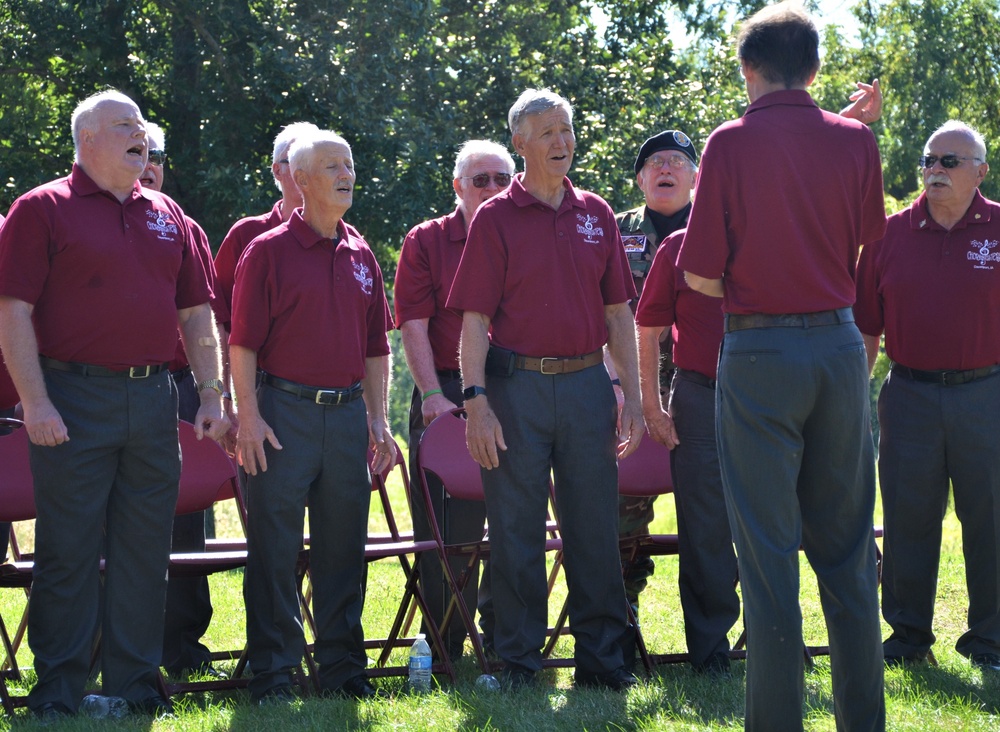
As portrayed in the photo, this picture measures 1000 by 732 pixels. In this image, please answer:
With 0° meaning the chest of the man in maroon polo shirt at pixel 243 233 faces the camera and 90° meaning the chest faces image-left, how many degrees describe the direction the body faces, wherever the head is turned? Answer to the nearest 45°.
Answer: approximately 315°

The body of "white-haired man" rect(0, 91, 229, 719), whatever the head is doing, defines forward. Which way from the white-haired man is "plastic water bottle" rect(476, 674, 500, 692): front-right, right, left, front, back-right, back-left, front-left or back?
front-left

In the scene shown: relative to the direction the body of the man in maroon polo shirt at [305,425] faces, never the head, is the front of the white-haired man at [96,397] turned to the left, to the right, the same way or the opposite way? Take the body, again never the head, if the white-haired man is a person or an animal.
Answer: the same way

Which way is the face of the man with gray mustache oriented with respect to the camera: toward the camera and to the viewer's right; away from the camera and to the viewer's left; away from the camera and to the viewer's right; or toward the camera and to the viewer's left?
toward the camera and to the viewer's left

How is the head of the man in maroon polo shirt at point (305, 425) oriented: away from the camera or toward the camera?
toward the camera

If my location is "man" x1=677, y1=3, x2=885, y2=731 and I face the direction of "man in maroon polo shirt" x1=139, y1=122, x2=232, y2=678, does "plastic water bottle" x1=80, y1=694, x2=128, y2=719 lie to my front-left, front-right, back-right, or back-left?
front-left

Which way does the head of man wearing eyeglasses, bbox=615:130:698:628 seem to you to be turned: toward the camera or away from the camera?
toward the camera

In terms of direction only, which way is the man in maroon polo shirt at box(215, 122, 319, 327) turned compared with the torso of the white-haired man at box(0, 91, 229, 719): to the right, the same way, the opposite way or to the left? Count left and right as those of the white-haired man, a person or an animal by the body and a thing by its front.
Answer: the same way

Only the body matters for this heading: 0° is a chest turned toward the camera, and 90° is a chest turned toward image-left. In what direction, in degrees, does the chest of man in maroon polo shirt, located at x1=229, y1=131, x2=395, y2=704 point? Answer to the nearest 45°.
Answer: approximately 315°

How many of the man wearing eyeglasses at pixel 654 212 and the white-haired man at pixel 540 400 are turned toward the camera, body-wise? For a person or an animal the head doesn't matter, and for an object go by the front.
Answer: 2

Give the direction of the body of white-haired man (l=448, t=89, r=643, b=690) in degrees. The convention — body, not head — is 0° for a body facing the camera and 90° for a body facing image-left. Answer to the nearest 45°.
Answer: approximately 0°

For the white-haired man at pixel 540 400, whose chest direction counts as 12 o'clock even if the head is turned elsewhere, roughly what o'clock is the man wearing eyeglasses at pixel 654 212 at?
The man wearing eyeglasses is roughly at 7 o'clock from the white-haired man.

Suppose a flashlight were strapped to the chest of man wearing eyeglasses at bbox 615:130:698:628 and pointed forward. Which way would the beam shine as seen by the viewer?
toward the camera
